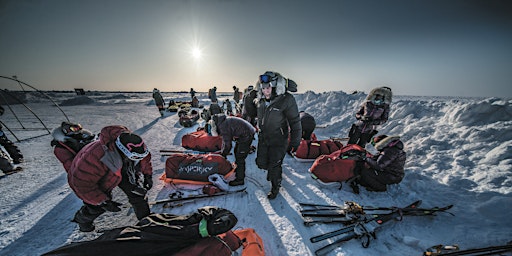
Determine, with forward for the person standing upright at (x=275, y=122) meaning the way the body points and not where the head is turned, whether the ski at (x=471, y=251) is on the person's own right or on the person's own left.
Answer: on the person's own left

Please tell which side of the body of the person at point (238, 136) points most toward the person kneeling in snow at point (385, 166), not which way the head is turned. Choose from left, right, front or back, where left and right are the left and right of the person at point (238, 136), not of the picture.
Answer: back

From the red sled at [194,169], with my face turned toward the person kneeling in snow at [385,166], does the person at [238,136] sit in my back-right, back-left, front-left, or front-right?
front-left

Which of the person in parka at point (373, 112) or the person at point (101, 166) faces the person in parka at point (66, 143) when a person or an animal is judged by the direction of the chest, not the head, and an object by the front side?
the person in parka at point (373, 112)

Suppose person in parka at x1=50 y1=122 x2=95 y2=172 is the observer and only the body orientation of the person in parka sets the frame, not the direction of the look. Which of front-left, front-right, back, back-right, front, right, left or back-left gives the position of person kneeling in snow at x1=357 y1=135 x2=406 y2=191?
front

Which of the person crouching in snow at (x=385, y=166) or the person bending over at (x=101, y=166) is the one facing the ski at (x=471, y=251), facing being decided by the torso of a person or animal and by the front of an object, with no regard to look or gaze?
the person bending over at (x=101, y=166)

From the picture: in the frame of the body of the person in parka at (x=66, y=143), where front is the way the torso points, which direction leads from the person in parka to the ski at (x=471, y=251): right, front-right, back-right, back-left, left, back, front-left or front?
front

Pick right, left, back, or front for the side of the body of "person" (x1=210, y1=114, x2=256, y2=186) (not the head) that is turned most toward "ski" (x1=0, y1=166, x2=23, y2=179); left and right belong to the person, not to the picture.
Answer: front

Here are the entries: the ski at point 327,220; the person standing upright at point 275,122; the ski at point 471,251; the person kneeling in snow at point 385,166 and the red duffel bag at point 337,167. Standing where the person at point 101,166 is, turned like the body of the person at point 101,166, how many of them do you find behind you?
0

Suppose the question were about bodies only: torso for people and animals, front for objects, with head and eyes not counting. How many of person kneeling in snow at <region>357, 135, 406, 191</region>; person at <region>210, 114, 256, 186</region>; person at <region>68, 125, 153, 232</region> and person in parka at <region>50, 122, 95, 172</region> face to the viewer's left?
2

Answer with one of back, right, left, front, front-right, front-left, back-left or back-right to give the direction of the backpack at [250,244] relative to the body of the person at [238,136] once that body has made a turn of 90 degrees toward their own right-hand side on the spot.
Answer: back

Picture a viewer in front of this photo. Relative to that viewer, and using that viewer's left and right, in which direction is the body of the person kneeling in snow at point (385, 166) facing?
facing to the left of the viewer

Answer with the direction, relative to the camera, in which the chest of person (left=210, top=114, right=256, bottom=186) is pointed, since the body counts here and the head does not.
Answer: to the viewer's left

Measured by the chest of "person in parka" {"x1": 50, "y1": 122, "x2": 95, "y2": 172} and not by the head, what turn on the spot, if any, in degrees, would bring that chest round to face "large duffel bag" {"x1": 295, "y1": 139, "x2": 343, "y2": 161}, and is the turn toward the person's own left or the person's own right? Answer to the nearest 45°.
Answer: approximately 45° to the person's own left

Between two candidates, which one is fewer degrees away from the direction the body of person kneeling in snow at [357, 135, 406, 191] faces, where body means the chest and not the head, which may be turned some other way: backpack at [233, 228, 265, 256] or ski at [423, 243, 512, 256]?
the backpack

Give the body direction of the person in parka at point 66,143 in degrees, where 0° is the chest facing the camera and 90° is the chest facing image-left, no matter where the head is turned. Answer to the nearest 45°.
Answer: approximately 315°

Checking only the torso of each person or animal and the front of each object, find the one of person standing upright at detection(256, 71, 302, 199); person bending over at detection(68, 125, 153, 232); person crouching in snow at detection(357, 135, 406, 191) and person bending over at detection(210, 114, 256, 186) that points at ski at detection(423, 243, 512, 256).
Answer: person bending over at detection(68, 125, 153, 232)

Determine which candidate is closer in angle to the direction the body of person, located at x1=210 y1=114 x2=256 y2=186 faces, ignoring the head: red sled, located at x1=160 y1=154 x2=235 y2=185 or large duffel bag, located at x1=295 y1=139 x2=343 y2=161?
the red sled
